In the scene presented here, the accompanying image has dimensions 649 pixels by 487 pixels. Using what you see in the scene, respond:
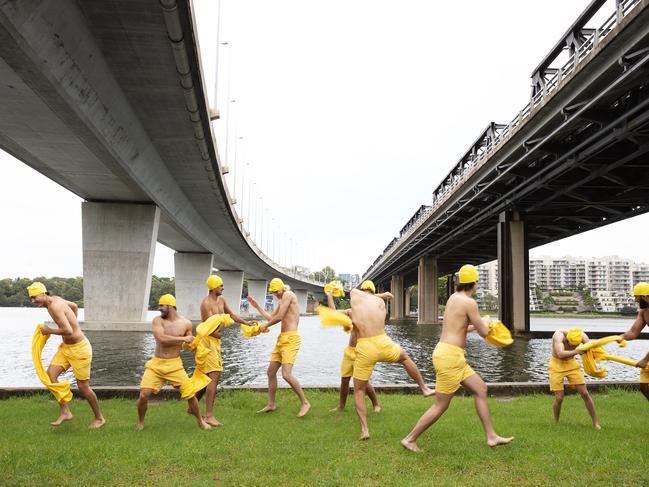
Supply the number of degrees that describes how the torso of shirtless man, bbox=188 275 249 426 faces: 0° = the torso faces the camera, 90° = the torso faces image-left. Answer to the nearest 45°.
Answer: approximately 315°

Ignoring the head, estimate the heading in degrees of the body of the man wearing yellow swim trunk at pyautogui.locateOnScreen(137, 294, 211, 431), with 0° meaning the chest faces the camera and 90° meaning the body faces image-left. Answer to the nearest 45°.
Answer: approximately 0°

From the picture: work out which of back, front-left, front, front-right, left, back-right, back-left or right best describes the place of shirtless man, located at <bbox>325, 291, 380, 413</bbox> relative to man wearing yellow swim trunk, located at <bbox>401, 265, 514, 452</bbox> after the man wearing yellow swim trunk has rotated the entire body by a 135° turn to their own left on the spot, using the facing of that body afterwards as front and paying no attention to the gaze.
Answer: front-right

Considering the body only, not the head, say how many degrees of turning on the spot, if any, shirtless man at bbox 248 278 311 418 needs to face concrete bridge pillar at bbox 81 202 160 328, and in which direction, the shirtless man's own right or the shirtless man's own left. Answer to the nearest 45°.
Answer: approximately 90° to the shirtless man's own right

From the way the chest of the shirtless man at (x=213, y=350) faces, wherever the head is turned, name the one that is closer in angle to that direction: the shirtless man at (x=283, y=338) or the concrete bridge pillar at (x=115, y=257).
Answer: the shirtless man

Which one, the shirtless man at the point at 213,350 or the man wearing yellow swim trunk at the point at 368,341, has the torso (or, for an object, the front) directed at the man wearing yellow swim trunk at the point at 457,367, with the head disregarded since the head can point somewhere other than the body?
the shirtless man

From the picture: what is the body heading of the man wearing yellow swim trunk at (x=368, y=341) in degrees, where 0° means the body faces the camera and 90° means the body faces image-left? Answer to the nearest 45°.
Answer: approximately 180°

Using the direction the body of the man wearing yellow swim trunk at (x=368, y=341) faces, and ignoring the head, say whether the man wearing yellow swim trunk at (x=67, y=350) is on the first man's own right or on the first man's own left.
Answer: on the first man's own left

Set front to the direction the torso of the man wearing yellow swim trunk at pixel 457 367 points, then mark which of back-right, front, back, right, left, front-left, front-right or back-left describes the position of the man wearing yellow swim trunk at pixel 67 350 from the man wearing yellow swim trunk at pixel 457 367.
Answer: back-left
